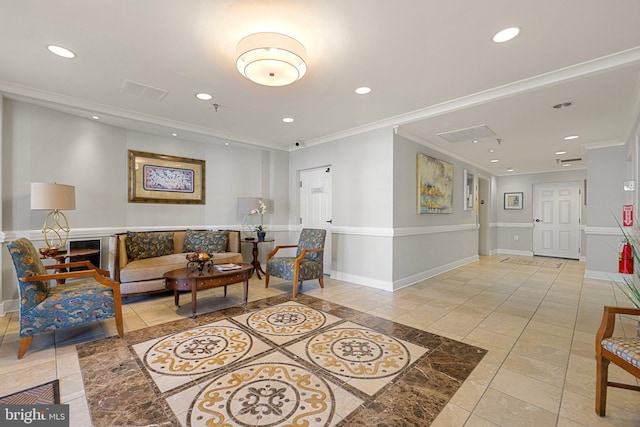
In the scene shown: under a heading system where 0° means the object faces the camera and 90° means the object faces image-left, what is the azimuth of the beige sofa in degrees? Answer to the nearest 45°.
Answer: approximately 315°

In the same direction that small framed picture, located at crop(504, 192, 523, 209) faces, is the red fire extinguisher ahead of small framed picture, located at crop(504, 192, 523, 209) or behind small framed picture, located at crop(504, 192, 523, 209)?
ahead

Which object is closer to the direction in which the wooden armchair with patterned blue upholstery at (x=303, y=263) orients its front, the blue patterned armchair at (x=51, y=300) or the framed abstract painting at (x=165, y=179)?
the blue patterned armchair

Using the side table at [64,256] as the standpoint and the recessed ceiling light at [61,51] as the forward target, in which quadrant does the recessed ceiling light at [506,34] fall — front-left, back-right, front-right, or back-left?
front-left

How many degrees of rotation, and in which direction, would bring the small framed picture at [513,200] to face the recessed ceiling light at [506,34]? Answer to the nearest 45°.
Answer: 0° — it already faces it

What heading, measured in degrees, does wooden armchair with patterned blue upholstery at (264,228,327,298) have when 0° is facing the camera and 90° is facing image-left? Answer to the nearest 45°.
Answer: approximately 45°

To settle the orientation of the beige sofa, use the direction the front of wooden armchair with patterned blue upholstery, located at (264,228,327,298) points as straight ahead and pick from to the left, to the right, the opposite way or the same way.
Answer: to the left

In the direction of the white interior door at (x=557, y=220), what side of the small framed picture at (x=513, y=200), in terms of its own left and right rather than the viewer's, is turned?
left

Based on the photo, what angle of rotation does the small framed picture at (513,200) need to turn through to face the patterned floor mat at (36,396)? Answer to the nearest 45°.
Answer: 0° — it already faces it

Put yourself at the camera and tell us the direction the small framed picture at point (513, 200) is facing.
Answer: facing the viewer

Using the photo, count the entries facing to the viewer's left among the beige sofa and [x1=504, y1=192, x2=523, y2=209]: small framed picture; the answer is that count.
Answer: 0

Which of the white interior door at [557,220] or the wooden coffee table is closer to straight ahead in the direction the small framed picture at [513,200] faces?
the wooden coffee table

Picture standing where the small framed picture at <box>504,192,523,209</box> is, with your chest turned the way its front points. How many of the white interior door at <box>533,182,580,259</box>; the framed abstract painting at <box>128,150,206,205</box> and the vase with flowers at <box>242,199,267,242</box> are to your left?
1

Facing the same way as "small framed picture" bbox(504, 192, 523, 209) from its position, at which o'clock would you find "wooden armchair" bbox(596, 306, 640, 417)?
The wooden armchair is roughly at 12 o'clock from the small framed picture.

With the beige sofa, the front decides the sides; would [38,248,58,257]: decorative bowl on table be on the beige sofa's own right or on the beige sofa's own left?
on the beige sofa's own right

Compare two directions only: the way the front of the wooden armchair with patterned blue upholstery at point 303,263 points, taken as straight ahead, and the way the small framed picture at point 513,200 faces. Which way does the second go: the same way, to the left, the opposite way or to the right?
the same way

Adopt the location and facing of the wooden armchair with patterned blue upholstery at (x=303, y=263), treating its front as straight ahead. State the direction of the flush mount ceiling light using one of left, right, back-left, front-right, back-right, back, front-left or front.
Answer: front-left

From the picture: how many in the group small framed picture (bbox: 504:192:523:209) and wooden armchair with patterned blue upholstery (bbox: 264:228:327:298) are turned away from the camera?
0

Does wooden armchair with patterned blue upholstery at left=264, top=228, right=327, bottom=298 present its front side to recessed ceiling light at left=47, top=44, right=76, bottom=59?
yes
